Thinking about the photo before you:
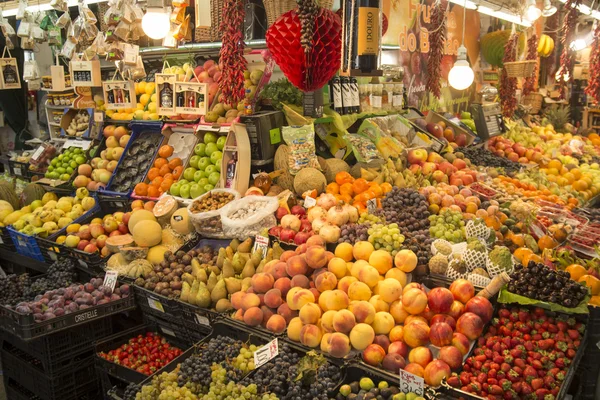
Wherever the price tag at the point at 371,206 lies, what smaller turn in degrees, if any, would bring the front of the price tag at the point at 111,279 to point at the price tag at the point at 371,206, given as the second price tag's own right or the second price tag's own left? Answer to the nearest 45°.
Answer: approximately 90° to the second price tag's own left

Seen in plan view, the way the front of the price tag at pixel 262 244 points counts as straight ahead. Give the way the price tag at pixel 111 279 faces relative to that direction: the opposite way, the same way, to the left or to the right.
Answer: the same way

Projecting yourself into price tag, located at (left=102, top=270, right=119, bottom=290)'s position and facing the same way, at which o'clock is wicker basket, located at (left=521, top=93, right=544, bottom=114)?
The wicker basket is roughly at 8 o'clock from the price tag.

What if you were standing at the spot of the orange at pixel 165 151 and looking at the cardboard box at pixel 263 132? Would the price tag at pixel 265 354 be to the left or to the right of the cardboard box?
right

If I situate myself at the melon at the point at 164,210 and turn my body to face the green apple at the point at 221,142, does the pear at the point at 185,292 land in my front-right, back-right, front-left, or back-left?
back-right

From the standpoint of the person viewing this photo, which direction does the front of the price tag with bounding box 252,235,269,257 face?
facing the viewer

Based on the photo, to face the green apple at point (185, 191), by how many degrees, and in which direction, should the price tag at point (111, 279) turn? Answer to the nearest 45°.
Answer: approximately 135° to its left

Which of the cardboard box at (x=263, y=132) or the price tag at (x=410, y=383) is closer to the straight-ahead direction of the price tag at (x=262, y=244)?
the price tag

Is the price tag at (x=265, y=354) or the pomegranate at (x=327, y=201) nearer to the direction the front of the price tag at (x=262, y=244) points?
the price tag

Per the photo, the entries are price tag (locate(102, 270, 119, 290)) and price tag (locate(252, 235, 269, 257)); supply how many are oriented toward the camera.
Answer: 2

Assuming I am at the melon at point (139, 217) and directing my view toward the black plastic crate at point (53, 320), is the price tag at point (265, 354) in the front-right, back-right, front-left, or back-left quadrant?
front-left

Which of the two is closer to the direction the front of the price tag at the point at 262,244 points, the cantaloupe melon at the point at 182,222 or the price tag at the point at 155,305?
the price tag
